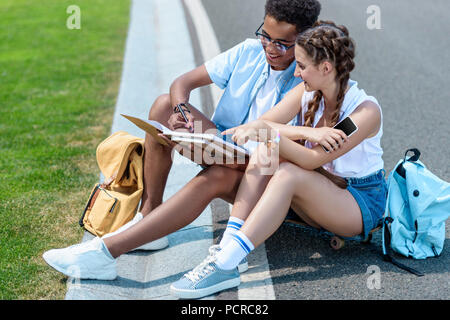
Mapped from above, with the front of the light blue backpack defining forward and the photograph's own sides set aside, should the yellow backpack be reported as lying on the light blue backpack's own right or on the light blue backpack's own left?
on the light blue backpack's own right

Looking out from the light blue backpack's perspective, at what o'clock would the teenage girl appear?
The teenage girl is roughly at 4 o'clock from the light blue backpack.

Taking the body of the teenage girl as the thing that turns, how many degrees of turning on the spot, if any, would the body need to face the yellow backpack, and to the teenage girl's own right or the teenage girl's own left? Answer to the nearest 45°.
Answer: approximately 45° to the teenage girl's own right

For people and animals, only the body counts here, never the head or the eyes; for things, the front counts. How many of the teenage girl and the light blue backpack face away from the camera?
0

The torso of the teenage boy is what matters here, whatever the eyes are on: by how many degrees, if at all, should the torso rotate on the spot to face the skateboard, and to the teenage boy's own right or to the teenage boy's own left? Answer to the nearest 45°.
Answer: approximately 90° to the teenage boy's own left

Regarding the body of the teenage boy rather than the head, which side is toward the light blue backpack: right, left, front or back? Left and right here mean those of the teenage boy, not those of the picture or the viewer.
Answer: left

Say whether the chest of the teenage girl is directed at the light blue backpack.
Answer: no

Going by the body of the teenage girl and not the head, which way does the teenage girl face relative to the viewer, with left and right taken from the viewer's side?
facing the viewer and to the left of the viewer

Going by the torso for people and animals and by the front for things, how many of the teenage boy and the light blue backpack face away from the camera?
0

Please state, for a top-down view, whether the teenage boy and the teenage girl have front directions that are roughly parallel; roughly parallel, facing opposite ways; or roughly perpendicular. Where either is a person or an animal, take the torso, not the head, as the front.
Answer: roughly parallel
